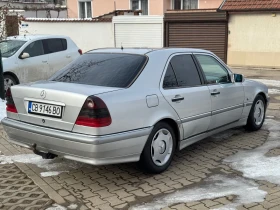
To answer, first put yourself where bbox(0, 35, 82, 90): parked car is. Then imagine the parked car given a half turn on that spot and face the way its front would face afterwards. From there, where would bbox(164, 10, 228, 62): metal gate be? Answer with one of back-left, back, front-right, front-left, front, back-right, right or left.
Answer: front

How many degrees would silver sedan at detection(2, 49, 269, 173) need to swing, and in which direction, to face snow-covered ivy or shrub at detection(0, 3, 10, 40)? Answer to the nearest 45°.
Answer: approximately 90° to its left

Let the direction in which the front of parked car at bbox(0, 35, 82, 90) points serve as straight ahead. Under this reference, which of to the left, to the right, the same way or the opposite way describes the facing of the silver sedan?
the opposite way

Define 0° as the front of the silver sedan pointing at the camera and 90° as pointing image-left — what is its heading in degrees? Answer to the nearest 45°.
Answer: approximately 225°

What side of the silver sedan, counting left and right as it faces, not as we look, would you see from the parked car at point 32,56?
left

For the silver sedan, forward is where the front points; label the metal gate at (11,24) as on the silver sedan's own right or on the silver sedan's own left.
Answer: on the silver sedan's own left

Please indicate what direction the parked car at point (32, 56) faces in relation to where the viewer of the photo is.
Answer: facing the viewer and to the left of the viewer

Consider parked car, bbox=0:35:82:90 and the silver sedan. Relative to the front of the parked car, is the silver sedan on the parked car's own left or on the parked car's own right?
on the parked car's own left
